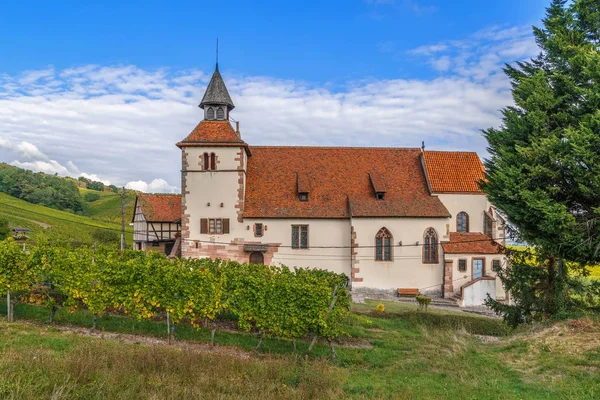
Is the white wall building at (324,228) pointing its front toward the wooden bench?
no

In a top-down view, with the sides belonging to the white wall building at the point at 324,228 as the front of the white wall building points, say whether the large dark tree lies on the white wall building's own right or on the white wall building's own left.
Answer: on the white wall building's own left

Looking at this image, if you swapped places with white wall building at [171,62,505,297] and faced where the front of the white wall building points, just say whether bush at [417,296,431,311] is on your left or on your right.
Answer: on your left
